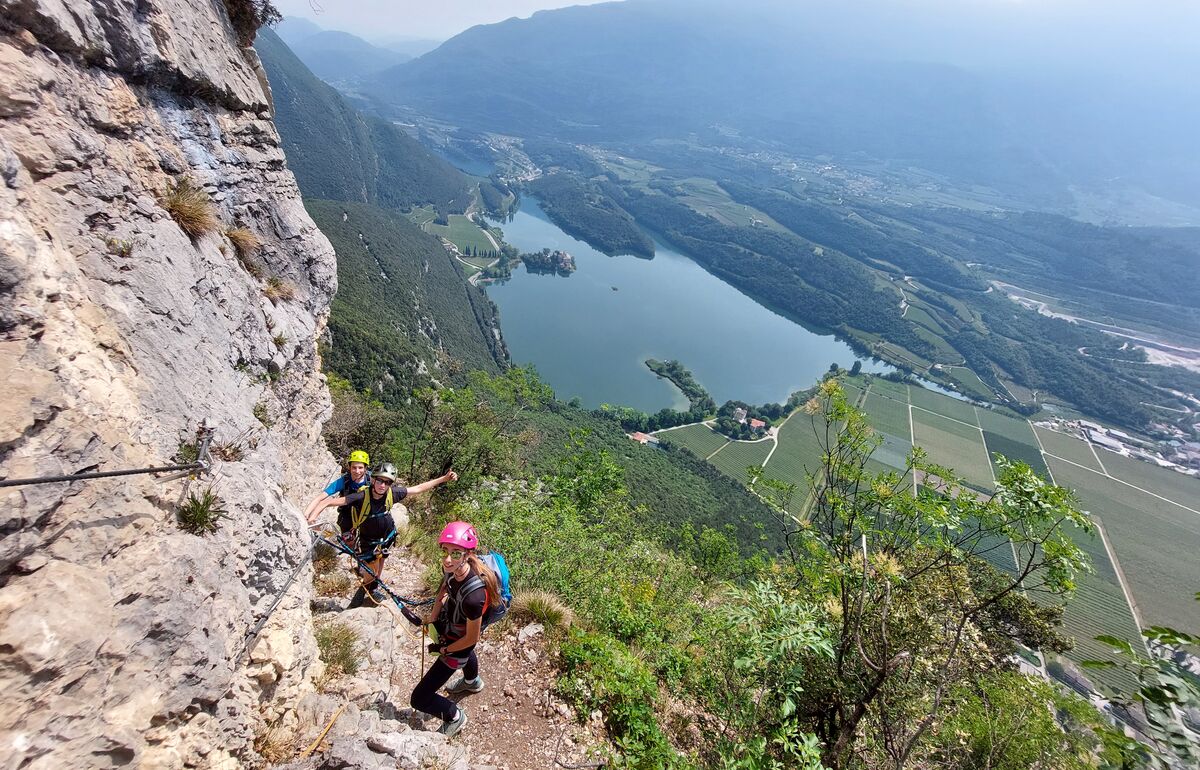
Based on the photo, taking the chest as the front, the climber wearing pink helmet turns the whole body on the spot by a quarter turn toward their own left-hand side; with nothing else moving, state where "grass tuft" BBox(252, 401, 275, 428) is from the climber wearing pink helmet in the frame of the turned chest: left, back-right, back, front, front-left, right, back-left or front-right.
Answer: back

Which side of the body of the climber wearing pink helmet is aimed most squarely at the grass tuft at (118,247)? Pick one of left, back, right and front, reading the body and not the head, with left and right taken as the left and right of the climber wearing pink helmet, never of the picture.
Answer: right

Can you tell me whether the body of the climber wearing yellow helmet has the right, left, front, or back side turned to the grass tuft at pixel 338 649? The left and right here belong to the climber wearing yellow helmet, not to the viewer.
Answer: front

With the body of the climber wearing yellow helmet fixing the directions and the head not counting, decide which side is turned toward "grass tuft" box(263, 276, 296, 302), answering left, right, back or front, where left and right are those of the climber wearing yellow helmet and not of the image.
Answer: back

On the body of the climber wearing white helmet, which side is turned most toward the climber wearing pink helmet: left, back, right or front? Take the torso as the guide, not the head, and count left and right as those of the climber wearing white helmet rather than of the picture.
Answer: front

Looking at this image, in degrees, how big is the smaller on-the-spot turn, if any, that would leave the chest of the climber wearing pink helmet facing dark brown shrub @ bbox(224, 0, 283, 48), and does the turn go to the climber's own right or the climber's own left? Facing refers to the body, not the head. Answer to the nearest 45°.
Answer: approximately 90° to the climber's own right

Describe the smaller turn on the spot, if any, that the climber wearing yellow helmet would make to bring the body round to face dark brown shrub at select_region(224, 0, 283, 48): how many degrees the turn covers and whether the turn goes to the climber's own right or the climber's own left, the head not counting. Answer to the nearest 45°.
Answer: approximately 180°

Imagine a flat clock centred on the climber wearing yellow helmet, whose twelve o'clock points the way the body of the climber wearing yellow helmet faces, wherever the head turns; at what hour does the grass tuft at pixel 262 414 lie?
The grass tuft is roughly at 4 o'clock from the climber wearing yellow helmet.

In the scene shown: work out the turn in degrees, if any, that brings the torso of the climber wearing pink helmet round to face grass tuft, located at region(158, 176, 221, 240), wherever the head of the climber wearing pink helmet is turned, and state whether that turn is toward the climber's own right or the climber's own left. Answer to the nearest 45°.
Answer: approximately 90° to the climber's own right

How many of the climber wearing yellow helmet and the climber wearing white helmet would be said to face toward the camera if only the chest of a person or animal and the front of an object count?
2

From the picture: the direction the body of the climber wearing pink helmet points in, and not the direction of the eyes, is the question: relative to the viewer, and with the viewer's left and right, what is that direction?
facing the viewer and to the left of the viewer
